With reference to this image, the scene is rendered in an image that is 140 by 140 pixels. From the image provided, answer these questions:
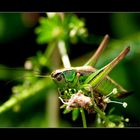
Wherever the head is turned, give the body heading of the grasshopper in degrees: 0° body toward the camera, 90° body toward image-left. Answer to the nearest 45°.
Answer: approximately 90°

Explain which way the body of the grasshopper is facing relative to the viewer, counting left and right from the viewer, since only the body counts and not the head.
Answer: facing to the left of the viewer
